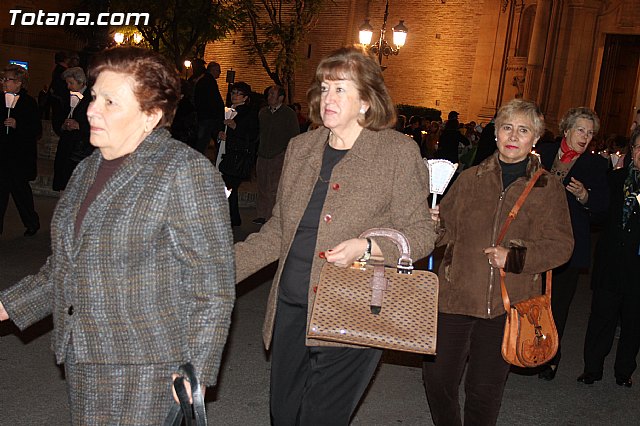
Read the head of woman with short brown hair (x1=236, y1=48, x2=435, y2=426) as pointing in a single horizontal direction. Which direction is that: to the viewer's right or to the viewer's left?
to the viewer's left

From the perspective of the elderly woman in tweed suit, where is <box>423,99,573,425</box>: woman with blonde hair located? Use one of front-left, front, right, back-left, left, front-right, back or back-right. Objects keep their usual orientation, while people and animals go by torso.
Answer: back

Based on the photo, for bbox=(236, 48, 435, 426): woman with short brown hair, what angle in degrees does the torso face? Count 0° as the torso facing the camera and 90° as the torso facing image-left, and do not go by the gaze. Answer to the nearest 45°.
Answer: approximately 45°

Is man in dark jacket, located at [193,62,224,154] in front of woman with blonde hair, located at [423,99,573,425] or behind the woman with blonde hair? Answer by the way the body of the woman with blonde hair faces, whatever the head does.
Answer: behind

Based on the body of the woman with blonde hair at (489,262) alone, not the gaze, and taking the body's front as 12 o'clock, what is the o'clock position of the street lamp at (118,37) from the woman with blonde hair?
The street lamp is roughly at 5 o'clock from the woman with blonde hair.

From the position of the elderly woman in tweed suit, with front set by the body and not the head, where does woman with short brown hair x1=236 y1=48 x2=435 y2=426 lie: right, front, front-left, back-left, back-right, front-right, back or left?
back

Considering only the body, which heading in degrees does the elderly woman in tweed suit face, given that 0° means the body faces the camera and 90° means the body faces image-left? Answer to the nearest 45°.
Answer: approximately 45°
